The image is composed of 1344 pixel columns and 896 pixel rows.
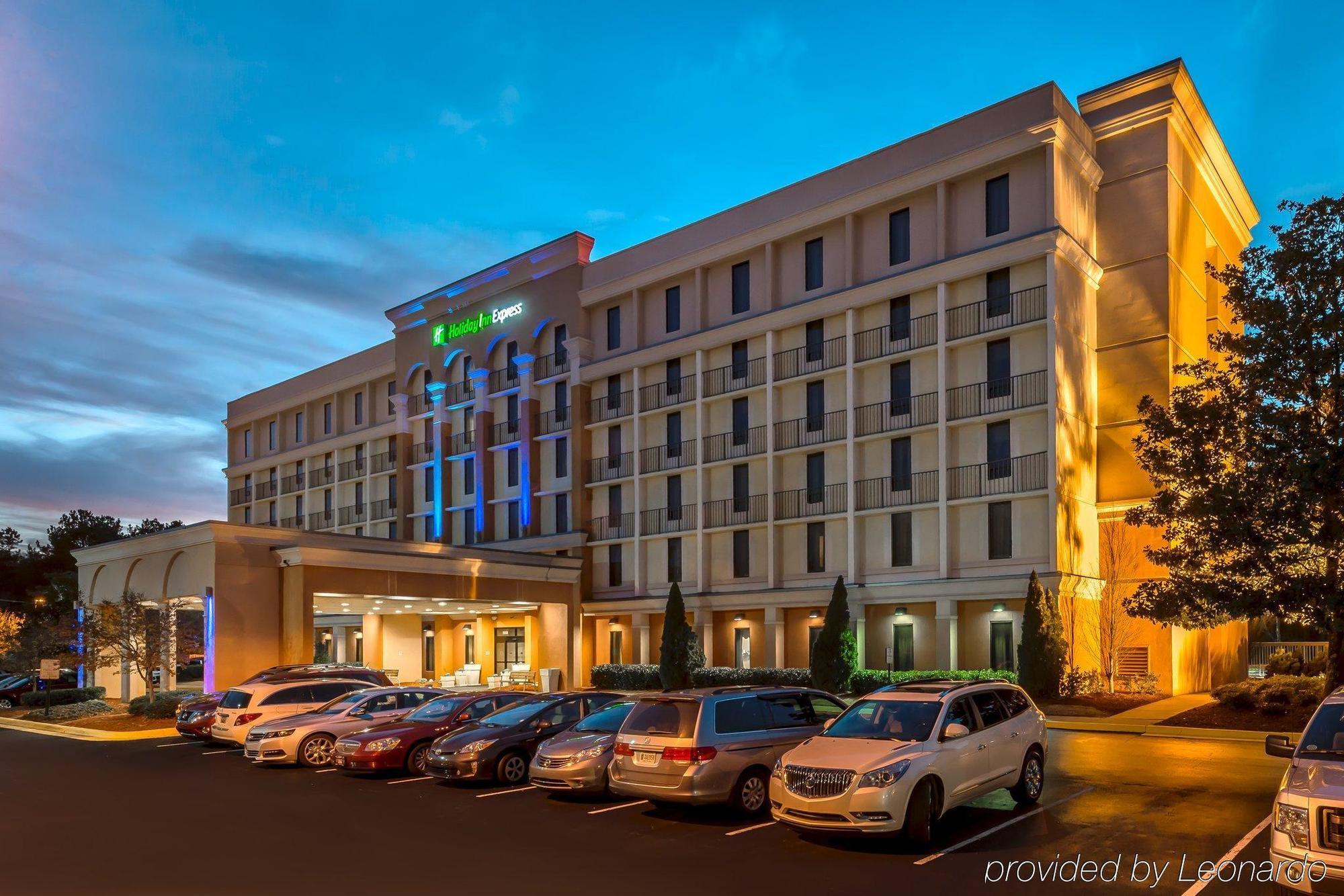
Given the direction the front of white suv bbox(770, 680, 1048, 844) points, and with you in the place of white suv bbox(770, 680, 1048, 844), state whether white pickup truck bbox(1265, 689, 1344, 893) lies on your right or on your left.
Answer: on your left

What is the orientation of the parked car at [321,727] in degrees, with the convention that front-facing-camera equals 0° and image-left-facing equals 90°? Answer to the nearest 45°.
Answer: approximately 45°

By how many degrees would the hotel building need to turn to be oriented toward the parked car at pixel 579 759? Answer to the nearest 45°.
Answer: approximately 45° to its left

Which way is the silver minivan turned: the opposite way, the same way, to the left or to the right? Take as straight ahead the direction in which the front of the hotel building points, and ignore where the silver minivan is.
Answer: the opposite way

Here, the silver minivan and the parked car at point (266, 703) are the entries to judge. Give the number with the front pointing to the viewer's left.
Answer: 0

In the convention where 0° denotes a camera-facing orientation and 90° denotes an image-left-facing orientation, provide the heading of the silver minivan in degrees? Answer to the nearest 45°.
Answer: approximately 225°

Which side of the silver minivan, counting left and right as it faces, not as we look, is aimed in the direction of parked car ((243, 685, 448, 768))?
left
